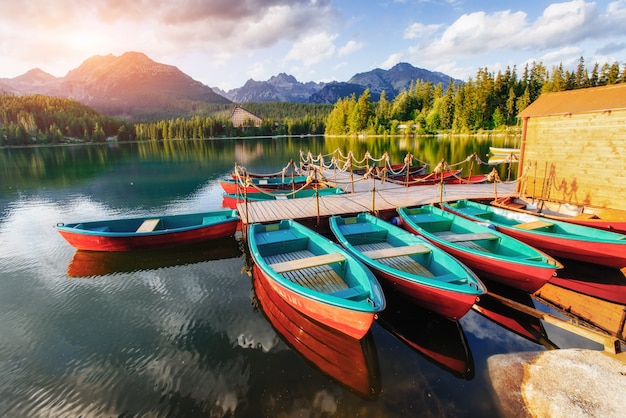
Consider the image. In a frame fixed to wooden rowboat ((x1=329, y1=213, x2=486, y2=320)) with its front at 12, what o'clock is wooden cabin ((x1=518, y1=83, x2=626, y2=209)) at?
The wooden cabin is roughly at 9 o'clock from the wooden rowboat.

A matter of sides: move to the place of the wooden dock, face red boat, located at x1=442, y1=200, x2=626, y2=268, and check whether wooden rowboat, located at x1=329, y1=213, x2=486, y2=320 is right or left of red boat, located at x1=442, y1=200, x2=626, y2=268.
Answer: right

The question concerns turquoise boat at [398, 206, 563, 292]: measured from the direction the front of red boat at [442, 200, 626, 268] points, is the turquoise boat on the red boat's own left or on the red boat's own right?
on the red boat's own right

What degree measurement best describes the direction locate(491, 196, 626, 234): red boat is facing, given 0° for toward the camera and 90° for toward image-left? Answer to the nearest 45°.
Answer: approximately 315°

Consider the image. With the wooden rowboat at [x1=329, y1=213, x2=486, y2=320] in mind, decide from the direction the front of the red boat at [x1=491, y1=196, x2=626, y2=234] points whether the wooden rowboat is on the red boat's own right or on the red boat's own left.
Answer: on the red boat's own right

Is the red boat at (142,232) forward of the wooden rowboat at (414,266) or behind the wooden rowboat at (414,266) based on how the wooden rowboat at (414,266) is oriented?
behind

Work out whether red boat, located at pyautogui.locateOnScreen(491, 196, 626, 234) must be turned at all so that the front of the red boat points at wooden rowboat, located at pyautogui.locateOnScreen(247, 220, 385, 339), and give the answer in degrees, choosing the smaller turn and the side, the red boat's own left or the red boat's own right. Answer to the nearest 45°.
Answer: approximately 90° to the red boat's own right

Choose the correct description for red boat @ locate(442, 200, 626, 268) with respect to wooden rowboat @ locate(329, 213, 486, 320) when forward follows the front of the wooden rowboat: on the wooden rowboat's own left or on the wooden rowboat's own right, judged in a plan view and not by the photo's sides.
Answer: on the wooden rowboat's own left

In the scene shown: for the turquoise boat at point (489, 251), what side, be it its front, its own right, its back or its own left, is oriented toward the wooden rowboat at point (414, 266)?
right

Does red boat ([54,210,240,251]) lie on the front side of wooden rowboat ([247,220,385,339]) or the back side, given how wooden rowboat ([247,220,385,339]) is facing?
on the back side

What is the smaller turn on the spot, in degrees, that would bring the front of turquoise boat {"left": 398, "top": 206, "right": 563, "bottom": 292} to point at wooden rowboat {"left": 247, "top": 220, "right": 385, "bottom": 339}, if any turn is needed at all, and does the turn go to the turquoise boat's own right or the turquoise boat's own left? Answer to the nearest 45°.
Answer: approximately 90° to the turquoise boat's own right

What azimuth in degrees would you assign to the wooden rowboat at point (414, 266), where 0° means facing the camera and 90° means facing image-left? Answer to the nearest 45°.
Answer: approximately 315°
